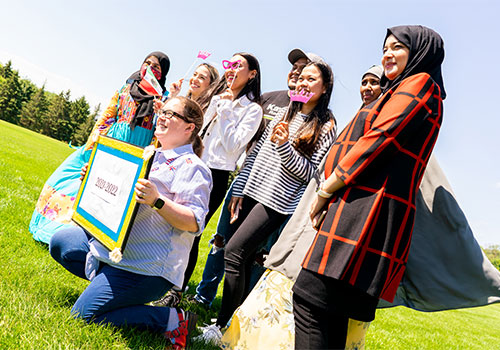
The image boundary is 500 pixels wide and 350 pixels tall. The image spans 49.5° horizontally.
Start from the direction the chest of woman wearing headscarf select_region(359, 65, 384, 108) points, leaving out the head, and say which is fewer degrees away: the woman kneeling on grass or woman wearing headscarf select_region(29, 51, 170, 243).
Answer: the woman kneeling on grass

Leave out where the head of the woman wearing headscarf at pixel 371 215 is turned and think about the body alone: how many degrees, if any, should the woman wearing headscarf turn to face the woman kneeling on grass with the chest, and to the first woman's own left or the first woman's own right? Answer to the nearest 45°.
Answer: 0° — they already face them

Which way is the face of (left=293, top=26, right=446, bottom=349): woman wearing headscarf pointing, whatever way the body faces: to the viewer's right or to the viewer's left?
to the viewer's left

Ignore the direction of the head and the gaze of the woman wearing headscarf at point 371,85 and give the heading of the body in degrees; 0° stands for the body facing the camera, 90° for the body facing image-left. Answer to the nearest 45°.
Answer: approximately 45°

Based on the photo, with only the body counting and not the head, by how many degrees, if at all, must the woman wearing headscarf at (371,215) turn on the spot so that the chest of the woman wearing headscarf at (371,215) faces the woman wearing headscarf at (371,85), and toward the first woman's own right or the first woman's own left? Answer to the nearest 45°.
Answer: approximately 90° to the first woman's own right

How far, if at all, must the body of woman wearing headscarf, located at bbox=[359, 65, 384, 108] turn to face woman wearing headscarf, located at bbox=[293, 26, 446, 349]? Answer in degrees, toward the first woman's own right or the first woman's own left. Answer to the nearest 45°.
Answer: approximately 45° to the first woman's own left

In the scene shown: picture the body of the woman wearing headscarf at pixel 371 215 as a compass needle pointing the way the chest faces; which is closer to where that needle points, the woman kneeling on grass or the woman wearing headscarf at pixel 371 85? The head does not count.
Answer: the woman kneeling on grass

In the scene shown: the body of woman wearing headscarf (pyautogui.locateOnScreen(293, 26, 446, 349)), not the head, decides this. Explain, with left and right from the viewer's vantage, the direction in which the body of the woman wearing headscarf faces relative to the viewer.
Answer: facing to the left of the viewer
